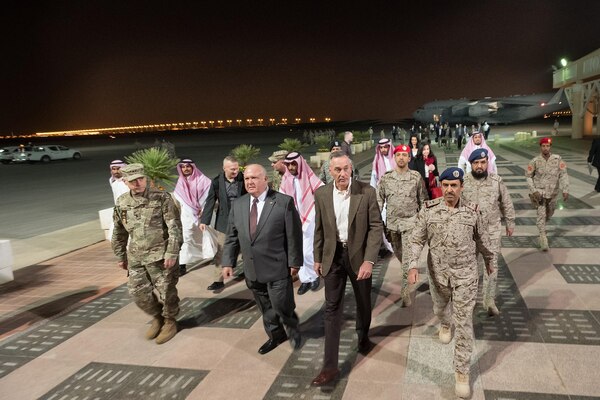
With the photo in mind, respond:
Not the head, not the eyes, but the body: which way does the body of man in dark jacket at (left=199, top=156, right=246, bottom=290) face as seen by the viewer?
toward the camera

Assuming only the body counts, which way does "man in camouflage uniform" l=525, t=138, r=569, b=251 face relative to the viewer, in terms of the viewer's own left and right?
facing the viewer

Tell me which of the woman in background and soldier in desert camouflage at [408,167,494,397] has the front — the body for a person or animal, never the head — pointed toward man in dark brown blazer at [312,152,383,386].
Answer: the woman in background

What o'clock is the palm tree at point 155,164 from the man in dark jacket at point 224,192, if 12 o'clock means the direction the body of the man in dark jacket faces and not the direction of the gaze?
The palm tree is roughly at 5 o'clock from the man in dark jacket.

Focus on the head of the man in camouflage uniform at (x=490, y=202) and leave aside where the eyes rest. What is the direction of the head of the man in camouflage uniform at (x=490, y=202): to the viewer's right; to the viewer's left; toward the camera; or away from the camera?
toward the camera

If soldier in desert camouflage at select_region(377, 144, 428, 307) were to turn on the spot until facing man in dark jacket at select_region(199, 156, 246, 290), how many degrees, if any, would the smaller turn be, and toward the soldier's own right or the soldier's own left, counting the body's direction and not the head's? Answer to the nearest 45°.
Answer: approximately 90° to the soldier's own right

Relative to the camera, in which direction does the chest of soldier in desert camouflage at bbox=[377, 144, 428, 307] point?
toward the camera

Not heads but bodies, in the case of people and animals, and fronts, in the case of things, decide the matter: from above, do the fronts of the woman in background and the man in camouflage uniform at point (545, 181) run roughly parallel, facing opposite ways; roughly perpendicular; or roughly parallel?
roughly parallel

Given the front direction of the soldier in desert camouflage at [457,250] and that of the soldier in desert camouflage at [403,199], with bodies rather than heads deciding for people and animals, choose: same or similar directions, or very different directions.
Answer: same or similar directions

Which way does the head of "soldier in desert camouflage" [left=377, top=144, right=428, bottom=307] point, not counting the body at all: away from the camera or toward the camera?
toward the camera

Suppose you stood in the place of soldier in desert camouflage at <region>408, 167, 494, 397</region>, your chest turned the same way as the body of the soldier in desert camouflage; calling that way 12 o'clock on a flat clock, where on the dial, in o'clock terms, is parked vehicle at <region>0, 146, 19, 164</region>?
The parked vehicle is roughly at 4 o'clock from the soldier in desert camouflage.

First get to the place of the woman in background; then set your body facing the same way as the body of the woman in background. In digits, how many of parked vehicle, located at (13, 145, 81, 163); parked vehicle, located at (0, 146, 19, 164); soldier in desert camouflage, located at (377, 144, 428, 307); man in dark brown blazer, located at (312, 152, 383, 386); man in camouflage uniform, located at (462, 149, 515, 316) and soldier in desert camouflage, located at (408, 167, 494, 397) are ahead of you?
4

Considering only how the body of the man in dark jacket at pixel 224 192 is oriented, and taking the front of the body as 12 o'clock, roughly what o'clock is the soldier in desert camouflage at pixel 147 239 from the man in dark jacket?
The soldier in desert camouflage is roughly at 1 o'clock from the man in dark jacket.

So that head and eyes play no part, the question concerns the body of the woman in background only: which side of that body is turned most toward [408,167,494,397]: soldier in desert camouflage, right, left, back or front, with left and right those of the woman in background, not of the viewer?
front

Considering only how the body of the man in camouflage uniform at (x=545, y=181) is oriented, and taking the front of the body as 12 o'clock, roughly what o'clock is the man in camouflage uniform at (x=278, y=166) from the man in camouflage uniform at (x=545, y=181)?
the man in camouflage uniform at (x=278, y=166) is roughly at 2 o'clock from the man in camouflage uniform at (x=545, y=181).

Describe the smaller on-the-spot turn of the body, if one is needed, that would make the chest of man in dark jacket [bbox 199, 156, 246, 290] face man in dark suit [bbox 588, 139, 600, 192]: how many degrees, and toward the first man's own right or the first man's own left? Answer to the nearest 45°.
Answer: approximately 90° to the first man's own left

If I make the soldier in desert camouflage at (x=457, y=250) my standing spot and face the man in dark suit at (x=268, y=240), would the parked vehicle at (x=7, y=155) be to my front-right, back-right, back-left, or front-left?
front-right
